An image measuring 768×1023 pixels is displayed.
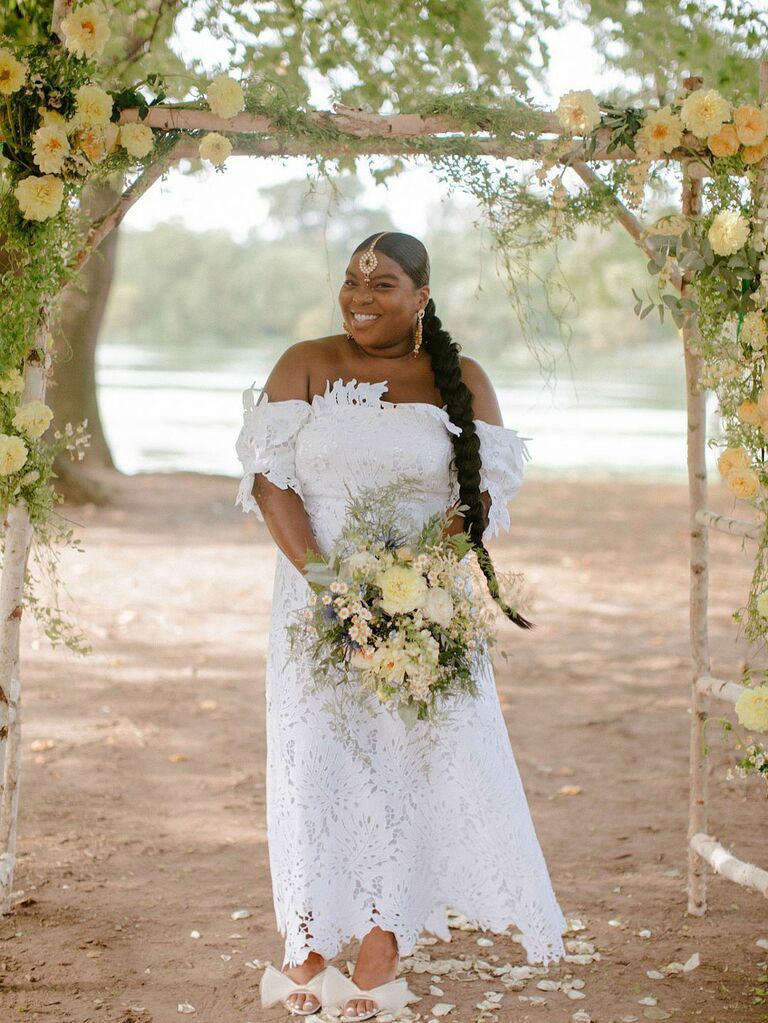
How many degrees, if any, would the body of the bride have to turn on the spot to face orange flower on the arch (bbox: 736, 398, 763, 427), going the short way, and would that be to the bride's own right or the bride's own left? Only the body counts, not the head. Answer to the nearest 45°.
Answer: approximately 90° to the bride's own left

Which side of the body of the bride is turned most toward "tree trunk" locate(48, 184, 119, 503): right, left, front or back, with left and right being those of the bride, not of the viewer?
back

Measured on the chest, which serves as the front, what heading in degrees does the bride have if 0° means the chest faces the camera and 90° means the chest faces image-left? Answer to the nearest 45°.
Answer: approximately 0°

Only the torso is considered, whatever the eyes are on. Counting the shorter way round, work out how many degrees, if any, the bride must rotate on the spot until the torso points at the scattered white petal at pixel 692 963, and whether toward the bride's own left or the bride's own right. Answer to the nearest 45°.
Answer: approximately 90° to the bride's own left

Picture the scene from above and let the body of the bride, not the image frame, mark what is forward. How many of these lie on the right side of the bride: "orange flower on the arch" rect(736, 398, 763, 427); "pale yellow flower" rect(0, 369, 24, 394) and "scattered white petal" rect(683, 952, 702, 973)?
1

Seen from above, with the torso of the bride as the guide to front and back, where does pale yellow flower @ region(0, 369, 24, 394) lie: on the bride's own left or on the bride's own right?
on the bride's own right
